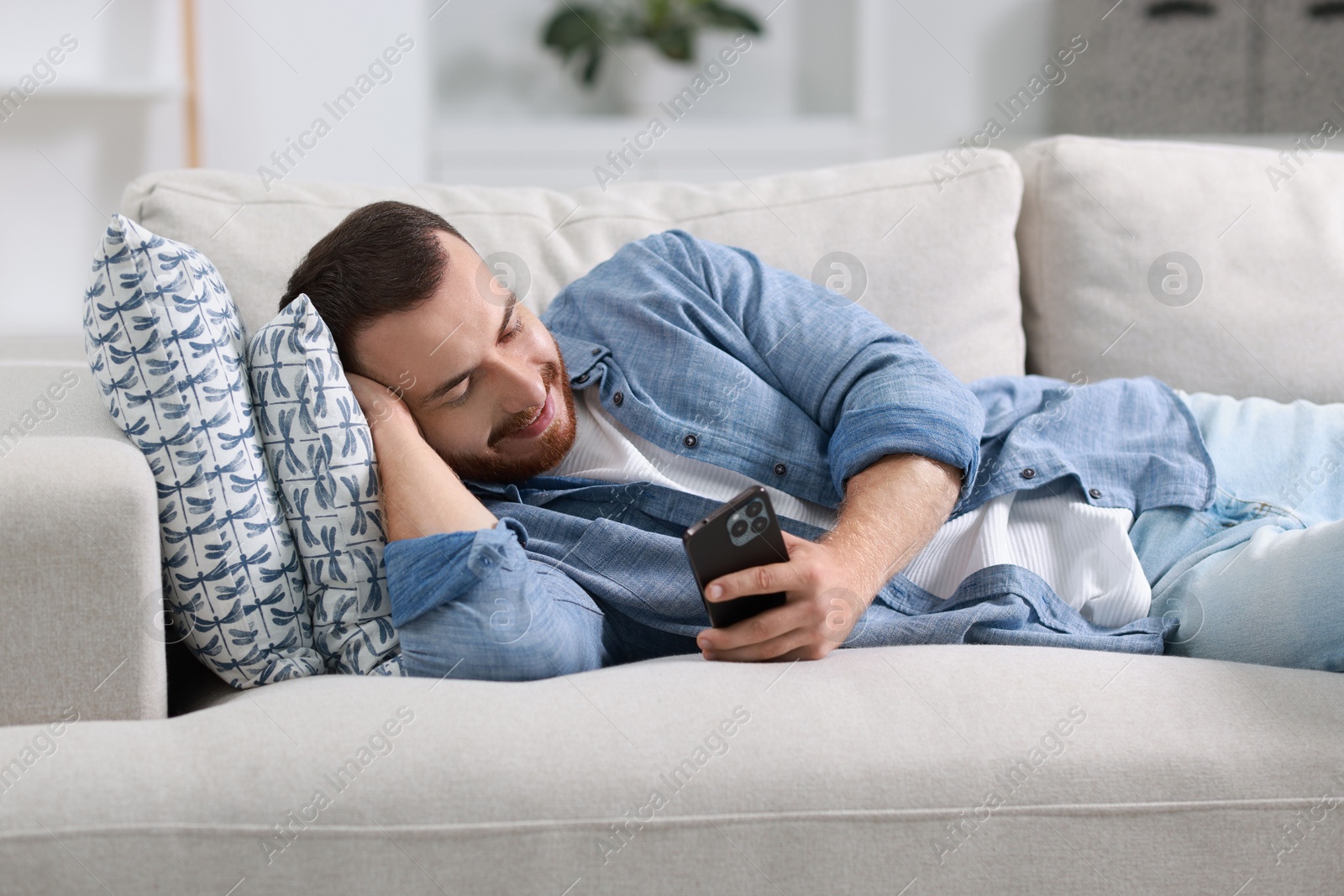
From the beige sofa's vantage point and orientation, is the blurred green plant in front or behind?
behind

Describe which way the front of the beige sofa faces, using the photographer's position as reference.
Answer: facing the viewer
